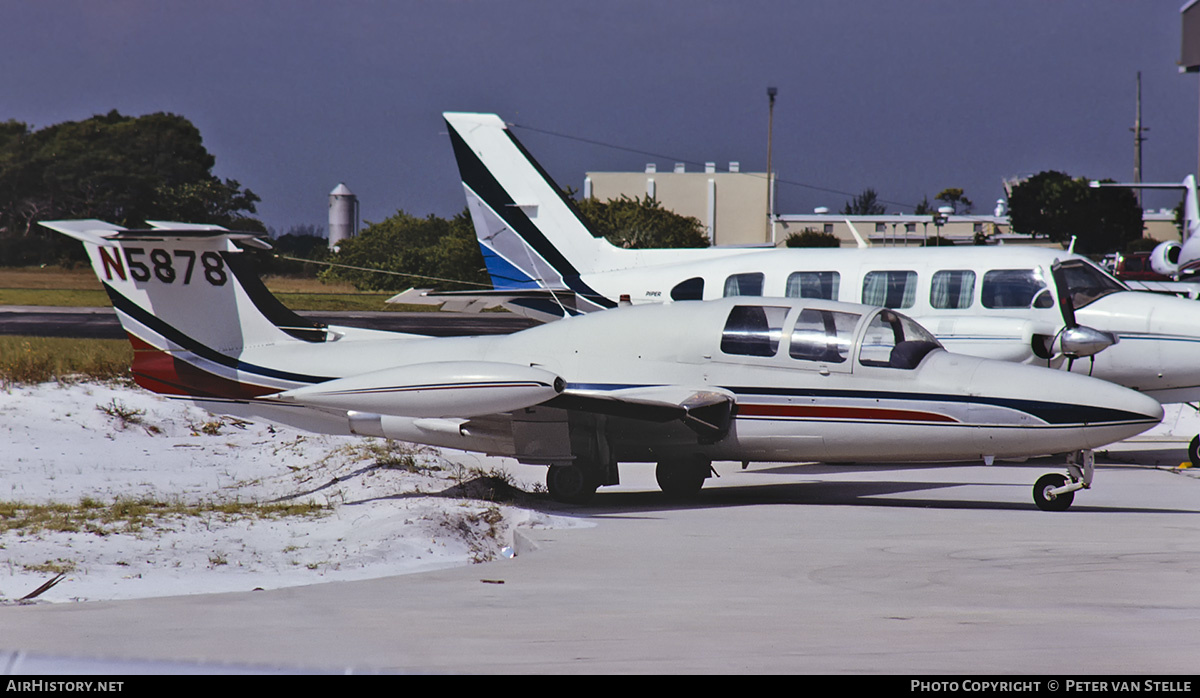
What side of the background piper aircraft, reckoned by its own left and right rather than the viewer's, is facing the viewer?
right

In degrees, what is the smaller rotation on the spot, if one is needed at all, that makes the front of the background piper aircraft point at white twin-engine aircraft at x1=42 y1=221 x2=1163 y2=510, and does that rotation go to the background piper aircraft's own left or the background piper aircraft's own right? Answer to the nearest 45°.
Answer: approximately 135° to the background piper aircraft's own right
